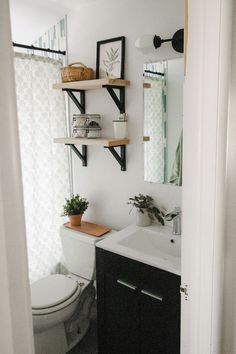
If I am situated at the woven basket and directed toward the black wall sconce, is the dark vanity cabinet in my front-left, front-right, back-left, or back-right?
front-right

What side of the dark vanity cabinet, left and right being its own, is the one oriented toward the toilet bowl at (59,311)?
right

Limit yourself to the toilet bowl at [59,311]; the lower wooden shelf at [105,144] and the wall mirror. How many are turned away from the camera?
0

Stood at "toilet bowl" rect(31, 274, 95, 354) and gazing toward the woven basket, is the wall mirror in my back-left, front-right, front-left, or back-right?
front-right

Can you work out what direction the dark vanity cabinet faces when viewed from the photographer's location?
facing the viewer and to the left of the viewer

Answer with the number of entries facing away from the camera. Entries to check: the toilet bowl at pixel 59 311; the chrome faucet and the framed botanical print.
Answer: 0

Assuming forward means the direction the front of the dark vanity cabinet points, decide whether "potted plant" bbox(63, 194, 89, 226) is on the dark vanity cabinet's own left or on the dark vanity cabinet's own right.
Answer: on the dark vanity cabinet's own right
